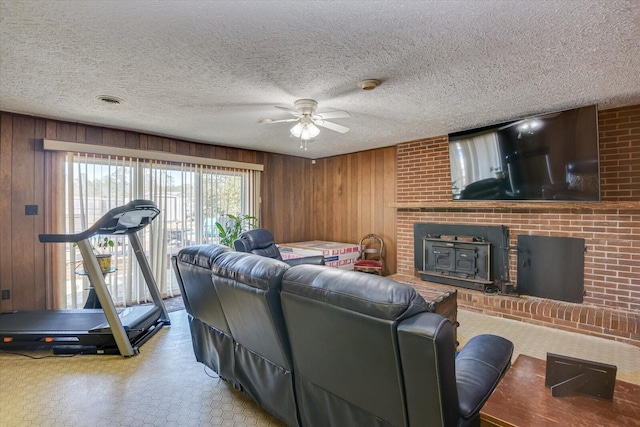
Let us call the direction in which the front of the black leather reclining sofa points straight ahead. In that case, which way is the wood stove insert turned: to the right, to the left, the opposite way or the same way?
the opposite way

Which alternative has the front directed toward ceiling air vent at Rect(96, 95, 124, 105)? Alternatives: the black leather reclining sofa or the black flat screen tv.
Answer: the black flat screen tv

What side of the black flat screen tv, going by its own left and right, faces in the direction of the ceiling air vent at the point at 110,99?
front

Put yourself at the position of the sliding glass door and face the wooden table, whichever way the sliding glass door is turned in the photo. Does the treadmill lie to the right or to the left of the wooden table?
right

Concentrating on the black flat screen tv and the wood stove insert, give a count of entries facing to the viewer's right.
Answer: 0

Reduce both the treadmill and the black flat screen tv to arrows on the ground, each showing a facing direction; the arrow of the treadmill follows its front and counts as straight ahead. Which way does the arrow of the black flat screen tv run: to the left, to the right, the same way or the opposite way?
the opposite way

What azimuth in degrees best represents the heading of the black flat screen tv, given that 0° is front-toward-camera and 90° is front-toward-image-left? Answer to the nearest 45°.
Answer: approximately 45°

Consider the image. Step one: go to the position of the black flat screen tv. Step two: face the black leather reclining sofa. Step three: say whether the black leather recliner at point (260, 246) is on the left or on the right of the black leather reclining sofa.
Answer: right

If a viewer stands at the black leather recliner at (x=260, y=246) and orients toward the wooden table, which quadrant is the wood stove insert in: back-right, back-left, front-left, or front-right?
front-left

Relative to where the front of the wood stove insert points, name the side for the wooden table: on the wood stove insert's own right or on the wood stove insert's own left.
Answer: on the wood stove insert's own left

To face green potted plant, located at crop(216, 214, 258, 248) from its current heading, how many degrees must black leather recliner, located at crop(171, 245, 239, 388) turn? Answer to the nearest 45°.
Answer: approximately 45° to its left

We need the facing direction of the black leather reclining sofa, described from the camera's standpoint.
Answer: facing away from the viewer and to the right of the viewer

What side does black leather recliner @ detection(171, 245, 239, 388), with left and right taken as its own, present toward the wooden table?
right
